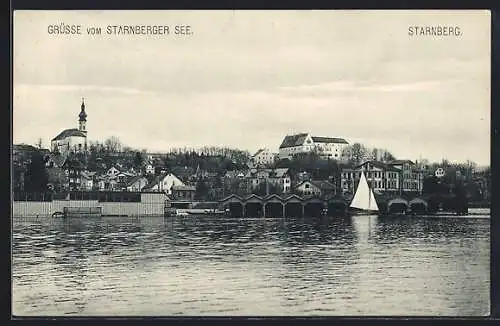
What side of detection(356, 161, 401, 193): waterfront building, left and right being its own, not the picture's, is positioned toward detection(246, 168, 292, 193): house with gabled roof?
right

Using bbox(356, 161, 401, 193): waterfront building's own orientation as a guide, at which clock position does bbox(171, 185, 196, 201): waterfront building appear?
bbox(171, 185, 196, 201): waterfront building is roughly at 3 o'clock from bbox(356, 161, 401, 193): waterfront building.

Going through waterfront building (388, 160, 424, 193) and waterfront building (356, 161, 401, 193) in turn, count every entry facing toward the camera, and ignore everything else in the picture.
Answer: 2

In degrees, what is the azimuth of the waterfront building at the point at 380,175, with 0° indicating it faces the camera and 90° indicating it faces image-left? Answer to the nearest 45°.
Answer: approximately 0°

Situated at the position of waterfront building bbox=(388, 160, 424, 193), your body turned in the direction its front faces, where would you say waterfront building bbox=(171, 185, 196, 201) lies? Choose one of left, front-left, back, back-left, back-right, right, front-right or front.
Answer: right
